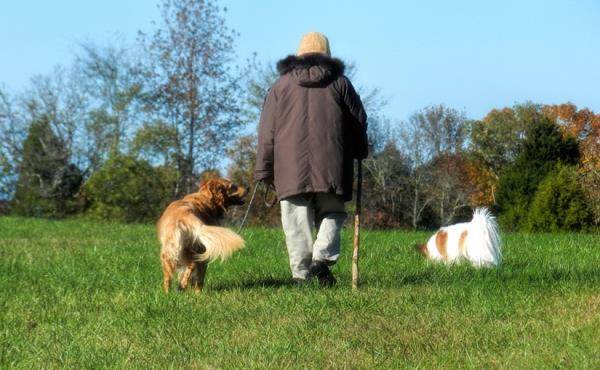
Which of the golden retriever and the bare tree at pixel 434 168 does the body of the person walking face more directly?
the bare tree

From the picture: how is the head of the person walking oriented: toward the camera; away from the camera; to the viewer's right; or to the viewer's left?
away from the camera

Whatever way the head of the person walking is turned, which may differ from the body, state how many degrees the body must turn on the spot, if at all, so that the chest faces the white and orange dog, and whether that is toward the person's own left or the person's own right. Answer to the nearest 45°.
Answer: approximately 45° to the person's own right

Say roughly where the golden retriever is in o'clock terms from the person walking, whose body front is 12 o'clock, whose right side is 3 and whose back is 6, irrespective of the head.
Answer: The golden retriever is roughly at 9 o'clock from the person walking.

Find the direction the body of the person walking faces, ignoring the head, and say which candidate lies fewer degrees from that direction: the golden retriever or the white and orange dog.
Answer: the white and orange dog

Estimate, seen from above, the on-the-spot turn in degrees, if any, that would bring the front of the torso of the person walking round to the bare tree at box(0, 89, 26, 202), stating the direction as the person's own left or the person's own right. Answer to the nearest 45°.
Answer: approximately 45° to the person's own left

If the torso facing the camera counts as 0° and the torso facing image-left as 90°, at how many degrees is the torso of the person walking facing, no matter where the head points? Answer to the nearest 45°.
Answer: approximately 180°

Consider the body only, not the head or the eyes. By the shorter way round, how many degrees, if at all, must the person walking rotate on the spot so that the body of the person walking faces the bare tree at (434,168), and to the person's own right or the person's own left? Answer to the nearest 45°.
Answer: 0° — they already face it

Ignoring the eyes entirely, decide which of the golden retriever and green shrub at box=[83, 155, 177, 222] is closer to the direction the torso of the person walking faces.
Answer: the green shrub
